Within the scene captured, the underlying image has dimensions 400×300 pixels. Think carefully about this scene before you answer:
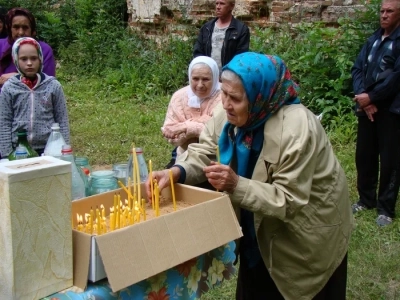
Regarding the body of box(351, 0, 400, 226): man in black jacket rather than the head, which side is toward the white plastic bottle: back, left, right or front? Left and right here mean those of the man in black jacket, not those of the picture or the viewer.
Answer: front

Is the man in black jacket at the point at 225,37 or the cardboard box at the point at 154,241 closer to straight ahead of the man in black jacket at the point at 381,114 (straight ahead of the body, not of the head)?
the cardboard box

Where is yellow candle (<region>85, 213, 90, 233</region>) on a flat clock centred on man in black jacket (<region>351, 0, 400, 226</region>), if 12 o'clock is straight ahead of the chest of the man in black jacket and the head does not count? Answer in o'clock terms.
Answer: The yellow candle is roughly at 11 o'clock from the man in black jacket.

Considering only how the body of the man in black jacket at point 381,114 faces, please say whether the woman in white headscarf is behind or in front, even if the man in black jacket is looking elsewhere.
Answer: in front

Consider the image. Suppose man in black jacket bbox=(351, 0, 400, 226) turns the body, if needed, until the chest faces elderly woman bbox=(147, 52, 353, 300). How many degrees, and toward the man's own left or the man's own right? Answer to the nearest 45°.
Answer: approximately 45° to the man's own left

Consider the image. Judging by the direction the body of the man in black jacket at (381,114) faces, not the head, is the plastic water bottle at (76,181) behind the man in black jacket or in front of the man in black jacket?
in front

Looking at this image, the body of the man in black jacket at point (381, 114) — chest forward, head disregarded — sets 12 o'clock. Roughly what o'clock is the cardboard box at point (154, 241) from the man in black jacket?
The cardboard box is roughly at 11 o'clock from the man in black jacket.

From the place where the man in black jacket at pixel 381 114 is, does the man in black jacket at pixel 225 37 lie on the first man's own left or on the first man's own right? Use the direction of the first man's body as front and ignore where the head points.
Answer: on the first man's own right

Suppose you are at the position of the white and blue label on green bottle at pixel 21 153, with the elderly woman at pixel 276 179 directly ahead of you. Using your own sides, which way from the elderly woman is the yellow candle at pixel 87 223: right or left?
right

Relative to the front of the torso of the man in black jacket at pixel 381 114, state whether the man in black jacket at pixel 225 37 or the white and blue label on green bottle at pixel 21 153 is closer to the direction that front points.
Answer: the white and blue label on green bottle

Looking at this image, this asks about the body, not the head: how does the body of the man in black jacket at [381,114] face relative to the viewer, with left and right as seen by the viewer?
facing the viewer and to the left of the viewer

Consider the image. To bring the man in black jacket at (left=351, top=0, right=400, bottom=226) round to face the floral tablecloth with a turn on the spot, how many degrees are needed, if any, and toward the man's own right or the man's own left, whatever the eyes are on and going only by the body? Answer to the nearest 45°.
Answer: approximately 45° to the man's own left

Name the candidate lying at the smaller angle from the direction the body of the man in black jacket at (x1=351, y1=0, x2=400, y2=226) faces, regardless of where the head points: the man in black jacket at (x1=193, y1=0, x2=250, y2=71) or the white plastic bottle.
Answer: the white plastic bottle

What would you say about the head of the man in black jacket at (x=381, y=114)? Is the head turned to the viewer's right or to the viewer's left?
to the viewer's left
